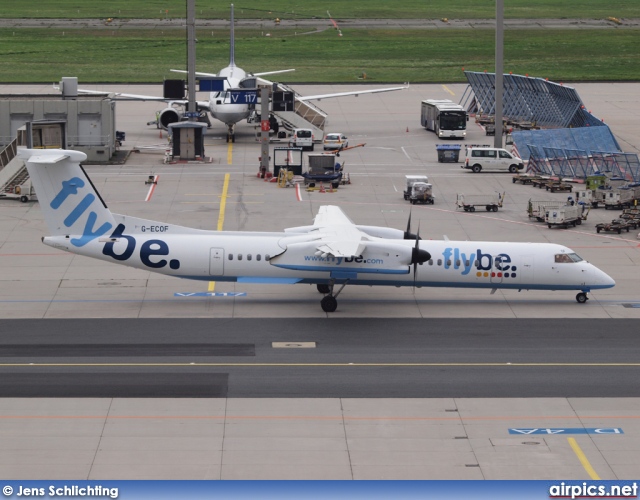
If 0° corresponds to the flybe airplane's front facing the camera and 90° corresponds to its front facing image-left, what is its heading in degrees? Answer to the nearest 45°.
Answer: approximately 270°
